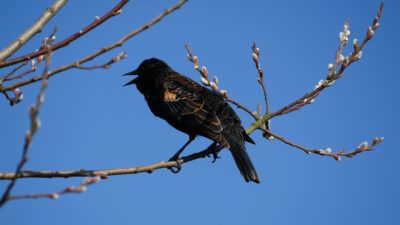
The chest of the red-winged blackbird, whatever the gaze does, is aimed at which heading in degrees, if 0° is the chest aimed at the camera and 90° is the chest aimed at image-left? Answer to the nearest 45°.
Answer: approximately 90°
